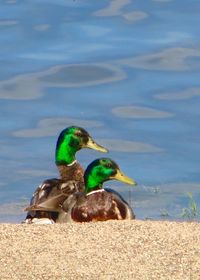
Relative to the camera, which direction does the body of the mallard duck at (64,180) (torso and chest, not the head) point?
to the viewer's right
